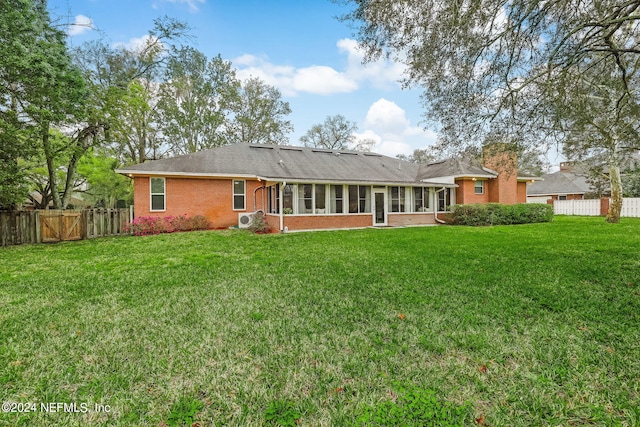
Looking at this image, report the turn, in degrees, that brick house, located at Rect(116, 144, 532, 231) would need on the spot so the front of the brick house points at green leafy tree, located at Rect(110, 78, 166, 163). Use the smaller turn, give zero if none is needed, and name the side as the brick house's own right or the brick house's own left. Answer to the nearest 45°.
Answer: approximately 45° to the brick house's own left

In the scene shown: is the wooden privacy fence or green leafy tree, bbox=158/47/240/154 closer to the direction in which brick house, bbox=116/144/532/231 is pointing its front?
the green leafy tree

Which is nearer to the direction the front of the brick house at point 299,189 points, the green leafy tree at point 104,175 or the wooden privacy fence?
the green leafy tree

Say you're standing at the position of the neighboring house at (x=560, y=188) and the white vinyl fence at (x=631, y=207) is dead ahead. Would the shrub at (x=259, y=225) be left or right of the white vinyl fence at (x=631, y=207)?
right

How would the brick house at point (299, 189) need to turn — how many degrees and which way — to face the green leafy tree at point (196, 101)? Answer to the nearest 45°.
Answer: approximately 45° to its left

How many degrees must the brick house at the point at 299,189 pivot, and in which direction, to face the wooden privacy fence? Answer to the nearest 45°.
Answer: approximately 135° to its left

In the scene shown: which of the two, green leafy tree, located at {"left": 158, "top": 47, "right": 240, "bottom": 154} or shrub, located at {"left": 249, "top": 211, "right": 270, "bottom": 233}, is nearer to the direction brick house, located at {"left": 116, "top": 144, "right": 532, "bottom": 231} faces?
the green leafy tree

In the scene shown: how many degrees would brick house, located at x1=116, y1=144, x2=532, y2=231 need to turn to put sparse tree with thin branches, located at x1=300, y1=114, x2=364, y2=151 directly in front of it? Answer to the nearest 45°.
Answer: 0° — it already faces it

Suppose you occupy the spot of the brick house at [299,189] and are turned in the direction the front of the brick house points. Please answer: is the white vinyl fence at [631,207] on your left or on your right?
on your right

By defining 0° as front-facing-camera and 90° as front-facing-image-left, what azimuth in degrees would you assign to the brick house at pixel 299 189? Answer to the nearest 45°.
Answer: approximately 180°
